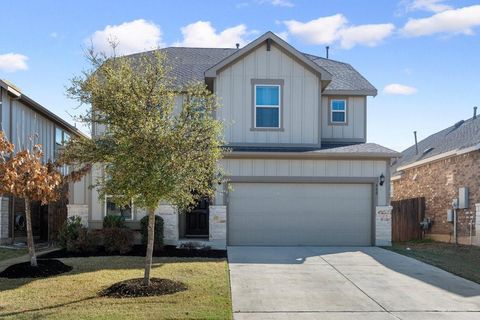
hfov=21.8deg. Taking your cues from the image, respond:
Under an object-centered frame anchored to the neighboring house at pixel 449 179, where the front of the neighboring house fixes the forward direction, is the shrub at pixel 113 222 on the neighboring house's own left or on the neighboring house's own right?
on the neighboring house's own right

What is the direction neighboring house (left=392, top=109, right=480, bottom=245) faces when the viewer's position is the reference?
facing the viewer and to the right of the viewer

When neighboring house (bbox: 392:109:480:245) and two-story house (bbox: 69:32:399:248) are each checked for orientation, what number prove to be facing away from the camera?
0

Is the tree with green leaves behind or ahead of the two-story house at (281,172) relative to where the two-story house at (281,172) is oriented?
ahead

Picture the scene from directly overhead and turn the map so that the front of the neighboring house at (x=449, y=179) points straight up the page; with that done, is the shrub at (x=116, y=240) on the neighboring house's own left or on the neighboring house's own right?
on the neighboring house's own right

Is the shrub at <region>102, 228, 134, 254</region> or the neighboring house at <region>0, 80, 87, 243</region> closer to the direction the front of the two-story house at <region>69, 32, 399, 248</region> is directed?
the shrub

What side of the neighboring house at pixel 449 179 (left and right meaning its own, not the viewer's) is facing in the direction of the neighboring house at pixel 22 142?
right

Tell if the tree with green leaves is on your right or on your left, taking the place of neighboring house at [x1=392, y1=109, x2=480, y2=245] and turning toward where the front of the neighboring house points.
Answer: on your right

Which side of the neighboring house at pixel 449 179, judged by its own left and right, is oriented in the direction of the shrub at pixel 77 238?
right

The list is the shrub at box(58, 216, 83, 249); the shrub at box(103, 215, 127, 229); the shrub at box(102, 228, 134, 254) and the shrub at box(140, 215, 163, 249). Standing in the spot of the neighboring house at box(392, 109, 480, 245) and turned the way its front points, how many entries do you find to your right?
4

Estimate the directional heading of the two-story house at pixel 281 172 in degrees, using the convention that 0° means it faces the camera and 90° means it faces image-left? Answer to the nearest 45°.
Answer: approximately 0°

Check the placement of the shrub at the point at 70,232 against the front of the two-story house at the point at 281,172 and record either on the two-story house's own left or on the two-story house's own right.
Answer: on the two-story house's own right
